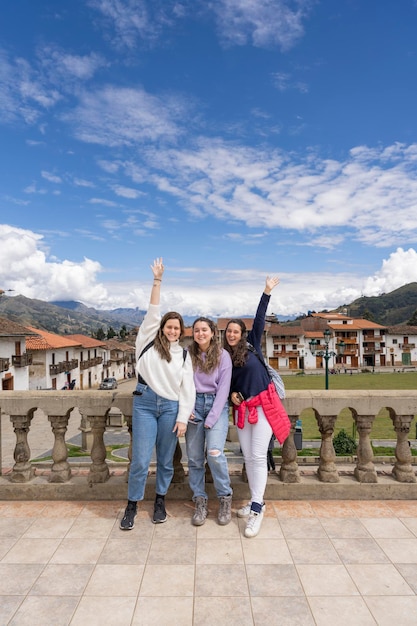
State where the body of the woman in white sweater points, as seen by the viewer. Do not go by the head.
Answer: toward the camera

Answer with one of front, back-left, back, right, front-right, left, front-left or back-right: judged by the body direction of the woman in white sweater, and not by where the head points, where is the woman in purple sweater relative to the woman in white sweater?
left
